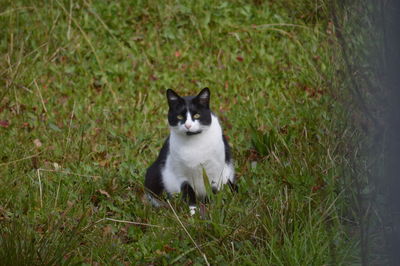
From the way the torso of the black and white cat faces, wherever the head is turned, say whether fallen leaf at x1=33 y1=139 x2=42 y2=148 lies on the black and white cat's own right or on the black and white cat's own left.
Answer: on the black and white cat's own right

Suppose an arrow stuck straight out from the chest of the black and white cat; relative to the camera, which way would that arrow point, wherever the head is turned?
toward the camera
